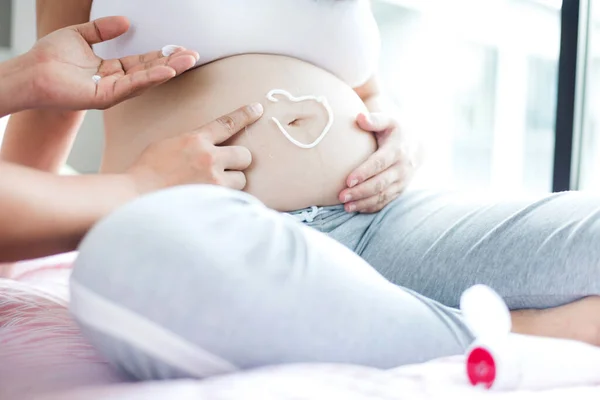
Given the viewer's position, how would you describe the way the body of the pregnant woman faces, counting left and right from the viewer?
facing the viewer and to the right of the viewer
